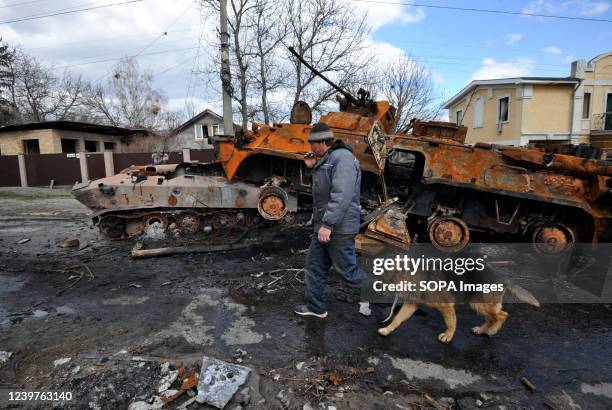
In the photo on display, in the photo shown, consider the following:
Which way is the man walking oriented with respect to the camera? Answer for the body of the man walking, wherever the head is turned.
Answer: to the viewer's left

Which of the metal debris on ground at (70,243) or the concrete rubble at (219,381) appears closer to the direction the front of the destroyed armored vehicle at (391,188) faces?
the metal debris on ground

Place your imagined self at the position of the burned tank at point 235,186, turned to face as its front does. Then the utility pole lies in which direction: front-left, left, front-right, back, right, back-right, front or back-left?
right

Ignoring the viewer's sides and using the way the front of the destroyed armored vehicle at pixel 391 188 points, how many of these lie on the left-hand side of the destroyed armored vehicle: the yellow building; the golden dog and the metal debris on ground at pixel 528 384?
2

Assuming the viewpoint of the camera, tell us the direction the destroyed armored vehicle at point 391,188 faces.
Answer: facing to the left of the viewer

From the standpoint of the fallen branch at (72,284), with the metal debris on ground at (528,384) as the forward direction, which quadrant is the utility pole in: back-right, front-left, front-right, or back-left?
back-left

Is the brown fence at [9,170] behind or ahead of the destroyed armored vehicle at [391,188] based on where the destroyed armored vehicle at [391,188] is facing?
ahead

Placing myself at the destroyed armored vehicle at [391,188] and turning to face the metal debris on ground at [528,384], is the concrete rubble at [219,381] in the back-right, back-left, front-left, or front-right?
front-right

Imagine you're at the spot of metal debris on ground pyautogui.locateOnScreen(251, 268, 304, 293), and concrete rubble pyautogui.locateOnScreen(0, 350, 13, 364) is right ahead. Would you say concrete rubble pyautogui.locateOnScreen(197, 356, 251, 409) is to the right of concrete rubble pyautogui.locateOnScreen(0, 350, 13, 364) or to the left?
left

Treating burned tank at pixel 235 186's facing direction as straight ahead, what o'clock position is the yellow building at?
The yellow building is roughly at 5 o'clock from the burned tank.

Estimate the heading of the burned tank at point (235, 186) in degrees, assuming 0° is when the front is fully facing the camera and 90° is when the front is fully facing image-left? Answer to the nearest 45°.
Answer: approximately 90°
